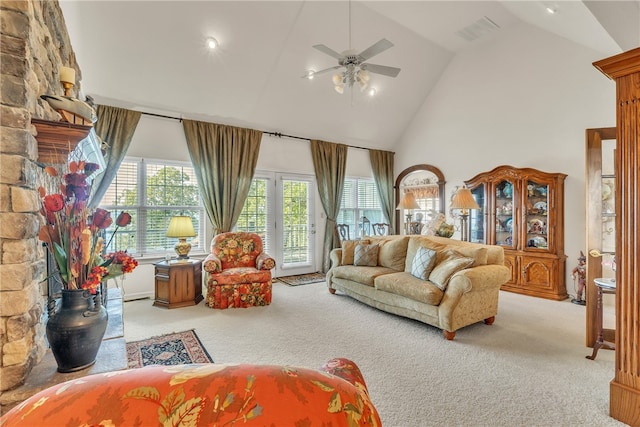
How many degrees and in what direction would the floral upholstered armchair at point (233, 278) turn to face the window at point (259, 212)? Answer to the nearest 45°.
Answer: approximately 180°

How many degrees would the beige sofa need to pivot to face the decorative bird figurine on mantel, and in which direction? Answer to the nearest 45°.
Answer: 0° — it already faces it

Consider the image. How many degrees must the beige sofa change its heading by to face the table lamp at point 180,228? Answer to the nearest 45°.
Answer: approximately 45° to its right

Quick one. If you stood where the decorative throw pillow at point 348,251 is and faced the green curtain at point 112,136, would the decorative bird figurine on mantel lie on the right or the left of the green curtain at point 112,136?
left

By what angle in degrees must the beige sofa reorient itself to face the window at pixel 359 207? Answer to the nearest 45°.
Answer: approximately 90° to its right

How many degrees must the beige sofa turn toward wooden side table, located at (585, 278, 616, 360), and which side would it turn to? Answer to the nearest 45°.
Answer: approximately 135° to its left

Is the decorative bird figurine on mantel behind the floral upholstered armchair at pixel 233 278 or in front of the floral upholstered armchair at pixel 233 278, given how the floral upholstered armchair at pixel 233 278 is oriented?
in front

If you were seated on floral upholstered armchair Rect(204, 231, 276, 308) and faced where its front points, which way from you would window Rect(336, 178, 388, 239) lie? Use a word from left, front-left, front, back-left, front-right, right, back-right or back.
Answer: back-left

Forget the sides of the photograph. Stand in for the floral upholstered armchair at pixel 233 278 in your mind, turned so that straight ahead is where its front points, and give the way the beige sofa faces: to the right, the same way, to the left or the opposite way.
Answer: to the right

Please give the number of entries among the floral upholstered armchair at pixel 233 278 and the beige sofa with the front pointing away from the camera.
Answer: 0

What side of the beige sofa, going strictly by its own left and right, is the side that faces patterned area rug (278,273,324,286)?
right

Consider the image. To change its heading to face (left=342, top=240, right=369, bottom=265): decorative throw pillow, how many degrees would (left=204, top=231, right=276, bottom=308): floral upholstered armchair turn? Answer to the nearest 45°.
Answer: approximately 90° to its left

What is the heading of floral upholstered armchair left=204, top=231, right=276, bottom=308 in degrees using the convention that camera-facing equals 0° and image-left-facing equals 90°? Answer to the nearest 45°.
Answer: approximately 0°

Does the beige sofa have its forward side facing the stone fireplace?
yes

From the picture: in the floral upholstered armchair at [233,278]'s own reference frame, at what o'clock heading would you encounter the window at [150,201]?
The window is roughly at 4 o'clock from the floral upholstered armchair.

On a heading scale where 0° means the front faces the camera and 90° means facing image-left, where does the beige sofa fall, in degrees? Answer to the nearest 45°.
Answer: approximately 45°
